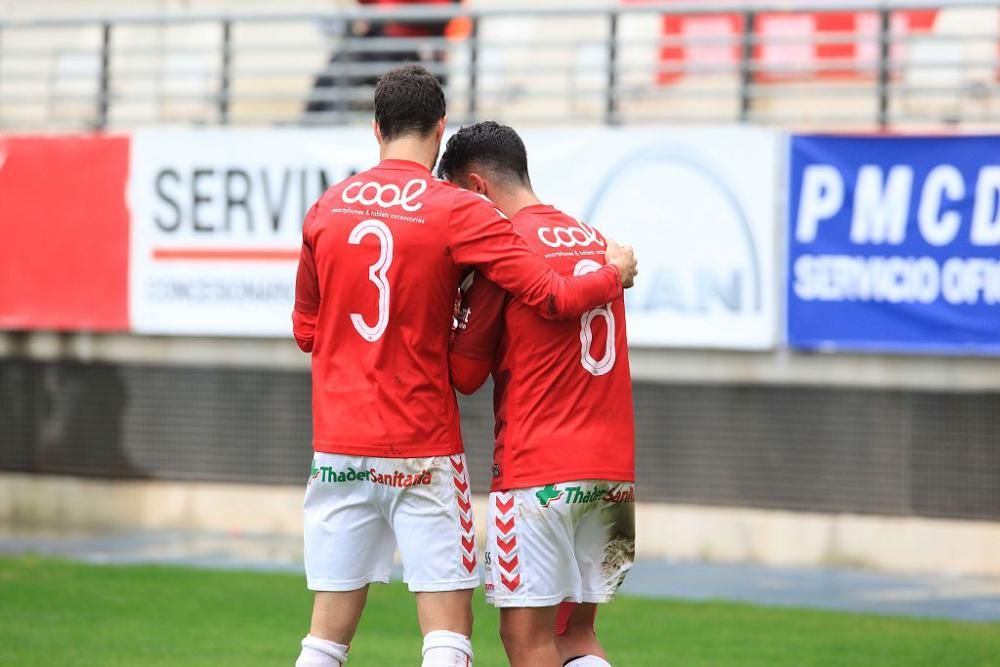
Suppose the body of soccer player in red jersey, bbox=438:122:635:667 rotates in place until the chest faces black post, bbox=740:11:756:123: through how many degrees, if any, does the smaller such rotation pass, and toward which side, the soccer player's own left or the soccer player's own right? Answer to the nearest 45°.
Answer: approximately 45° to the soccer player's own right

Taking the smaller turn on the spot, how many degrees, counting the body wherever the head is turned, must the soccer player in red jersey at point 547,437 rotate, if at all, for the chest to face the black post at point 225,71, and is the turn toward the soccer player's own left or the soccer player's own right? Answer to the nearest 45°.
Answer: approximately 45° to the soccer player's own right

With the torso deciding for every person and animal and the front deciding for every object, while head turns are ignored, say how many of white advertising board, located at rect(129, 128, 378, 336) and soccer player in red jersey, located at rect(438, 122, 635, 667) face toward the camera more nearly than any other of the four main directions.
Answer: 1

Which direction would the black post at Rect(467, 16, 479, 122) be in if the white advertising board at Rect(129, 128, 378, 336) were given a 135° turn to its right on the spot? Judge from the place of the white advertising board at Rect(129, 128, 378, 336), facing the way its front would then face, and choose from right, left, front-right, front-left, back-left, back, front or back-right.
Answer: back-right

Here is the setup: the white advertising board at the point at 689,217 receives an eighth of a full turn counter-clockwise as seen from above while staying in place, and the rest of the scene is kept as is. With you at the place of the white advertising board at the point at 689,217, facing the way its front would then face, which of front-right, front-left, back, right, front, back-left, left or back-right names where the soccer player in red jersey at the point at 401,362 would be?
front-right

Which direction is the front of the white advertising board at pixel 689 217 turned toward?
toward the camera

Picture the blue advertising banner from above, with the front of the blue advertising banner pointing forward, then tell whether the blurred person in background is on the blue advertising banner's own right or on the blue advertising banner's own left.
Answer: on the blue advertising banner's own right

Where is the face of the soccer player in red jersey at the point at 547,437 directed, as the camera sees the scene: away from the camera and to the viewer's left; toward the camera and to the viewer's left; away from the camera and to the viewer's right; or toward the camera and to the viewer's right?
away from the camera and to the viewer's left

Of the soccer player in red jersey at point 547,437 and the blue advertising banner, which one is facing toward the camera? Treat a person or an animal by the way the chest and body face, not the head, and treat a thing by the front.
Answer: the blue advertising banner

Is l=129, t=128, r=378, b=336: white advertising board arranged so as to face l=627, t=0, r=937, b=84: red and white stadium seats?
no

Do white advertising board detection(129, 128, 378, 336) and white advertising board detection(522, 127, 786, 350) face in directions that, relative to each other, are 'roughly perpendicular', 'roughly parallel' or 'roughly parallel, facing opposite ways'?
roughly parallel

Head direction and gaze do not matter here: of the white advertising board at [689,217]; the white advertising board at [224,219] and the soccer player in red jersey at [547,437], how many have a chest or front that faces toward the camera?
2

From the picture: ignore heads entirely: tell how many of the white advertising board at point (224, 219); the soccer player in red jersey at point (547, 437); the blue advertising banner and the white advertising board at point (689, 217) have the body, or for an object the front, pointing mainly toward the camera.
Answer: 3

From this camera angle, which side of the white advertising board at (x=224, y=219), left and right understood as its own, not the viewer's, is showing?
front

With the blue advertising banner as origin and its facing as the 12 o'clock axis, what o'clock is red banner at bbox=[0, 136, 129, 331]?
The red banner is roughly at 3 o'clock from the blue advertising banner.

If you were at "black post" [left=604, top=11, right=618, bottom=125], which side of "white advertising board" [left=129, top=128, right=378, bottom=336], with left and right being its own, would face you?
left
